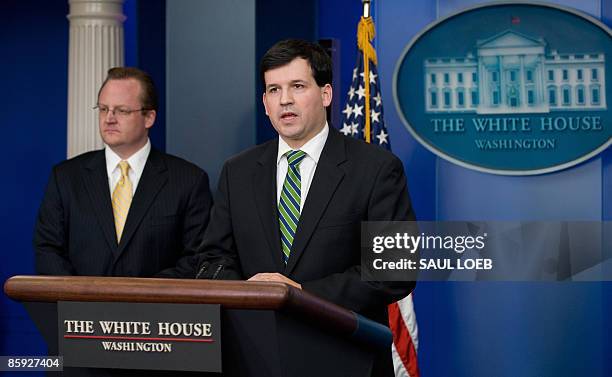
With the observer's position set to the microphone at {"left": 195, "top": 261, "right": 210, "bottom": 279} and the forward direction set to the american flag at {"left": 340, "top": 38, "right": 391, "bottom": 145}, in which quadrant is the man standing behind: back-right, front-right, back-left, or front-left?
front-left

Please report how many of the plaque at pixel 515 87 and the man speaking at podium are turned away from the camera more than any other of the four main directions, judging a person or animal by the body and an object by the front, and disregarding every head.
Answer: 0

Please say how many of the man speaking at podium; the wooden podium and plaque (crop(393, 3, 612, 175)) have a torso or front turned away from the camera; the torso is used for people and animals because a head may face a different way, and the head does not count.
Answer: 0

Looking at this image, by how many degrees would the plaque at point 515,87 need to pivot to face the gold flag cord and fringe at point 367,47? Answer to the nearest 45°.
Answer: approximately 90° to its right

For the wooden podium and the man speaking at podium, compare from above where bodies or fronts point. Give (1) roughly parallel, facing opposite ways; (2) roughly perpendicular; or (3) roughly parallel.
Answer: roughly parallel

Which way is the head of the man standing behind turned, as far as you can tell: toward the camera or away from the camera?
toward the camera

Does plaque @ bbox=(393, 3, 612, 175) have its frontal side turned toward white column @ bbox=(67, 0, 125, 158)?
no

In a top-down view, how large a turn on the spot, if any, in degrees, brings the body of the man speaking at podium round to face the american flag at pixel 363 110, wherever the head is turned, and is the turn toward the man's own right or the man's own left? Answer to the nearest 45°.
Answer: approximately 135° to the man's own right

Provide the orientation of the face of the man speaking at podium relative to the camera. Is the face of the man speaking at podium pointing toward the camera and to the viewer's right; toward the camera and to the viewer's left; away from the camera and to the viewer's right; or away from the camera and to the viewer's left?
toward the camera and to the viewer's left

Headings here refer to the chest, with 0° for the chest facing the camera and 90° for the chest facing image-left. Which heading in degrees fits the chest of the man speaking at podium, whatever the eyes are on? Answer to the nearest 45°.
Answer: approximately 45°

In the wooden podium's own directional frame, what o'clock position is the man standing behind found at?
The man standing behind is roughly at 4 o'clock from the wooden podium.

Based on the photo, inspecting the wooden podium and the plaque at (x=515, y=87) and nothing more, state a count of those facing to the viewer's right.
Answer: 0

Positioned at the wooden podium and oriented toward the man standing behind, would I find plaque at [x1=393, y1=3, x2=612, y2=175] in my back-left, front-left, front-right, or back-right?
front-right

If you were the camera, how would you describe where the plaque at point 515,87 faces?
facing the viewer

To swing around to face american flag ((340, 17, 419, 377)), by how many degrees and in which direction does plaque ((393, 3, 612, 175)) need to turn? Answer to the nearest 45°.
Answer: approximately 90° to its right

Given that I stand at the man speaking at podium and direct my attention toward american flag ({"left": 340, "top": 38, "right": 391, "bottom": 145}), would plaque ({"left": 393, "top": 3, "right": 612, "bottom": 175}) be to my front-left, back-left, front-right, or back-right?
front-right
